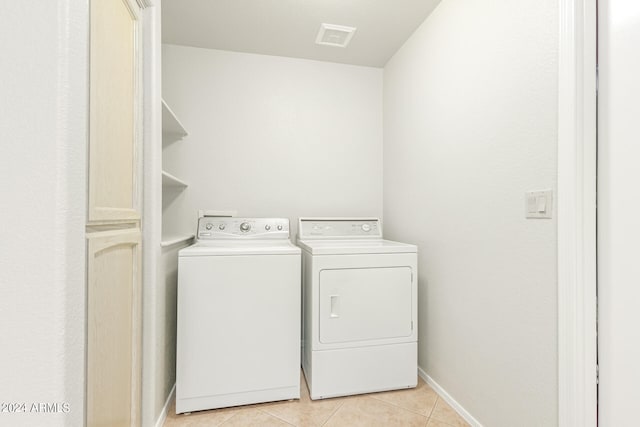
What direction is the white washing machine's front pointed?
toward the camera

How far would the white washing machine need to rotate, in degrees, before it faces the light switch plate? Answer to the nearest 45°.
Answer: approximately 45° to its left

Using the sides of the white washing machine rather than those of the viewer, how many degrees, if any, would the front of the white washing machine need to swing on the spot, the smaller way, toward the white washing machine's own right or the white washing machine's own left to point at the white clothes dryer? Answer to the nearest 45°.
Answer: approximately 90° to the white washing machine's own left

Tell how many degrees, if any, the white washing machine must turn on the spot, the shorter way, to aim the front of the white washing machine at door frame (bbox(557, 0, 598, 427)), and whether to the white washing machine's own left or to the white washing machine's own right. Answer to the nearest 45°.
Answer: approximately 45° to the white washing machine's own left
